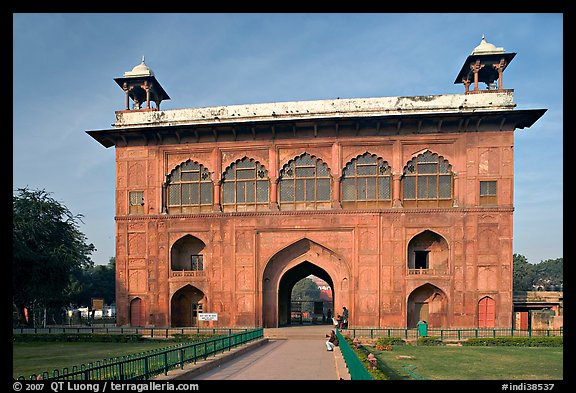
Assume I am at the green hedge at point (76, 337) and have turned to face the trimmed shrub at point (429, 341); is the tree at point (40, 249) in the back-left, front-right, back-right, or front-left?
back-left

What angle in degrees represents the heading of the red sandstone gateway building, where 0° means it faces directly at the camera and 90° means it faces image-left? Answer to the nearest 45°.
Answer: approximately 0°

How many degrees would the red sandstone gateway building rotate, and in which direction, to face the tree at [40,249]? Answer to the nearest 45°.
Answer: approximately 90° to its right

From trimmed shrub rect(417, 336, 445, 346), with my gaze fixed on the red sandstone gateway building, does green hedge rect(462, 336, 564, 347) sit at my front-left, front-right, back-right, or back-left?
back-right

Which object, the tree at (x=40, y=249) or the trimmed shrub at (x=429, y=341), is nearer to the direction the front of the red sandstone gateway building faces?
the trimmed shrub

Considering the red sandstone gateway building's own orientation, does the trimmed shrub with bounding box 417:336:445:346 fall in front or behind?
in front

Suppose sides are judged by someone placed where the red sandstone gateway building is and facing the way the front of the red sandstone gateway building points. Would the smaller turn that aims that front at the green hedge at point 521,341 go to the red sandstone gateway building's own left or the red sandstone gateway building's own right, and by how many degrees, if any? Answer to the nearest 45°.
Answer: approximately 45° to the red sandstone gateway building's own left
